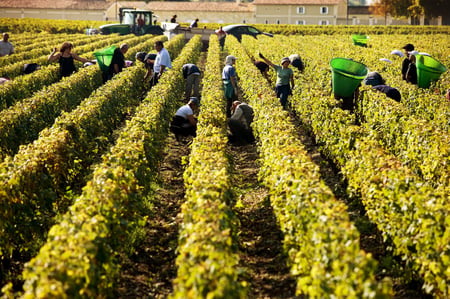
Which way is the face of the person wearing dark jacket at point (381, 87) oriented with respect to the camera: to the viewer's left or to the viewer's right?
to the viewer's left

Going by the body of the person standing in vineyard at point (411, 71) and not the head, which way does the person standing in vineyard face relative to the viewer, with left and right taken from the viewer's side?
facing to the left of the viewer

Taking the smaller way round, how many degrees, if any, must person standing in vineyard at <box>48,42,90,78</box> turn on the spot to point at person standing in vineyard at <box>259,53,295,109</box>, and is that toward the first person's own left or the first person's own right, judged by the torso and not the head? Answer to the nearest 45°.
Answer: approximately 45° to the first person's own left

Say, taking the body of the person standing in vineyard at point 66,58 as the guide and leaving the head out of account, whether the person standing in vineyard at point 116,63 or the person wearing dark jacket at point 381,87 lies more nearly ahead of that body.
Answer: the person wearing dark jacket

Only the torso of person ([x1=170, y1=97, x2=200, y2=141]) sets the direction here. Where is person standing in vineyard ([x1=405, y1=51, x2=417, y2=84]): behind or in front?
in front

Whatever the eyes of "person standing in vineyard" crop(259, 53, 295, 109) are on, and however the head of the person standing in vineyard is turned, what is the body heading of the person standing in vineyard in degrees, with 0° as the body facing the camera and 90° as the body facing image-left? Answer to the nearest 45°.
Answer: approximately 0°
